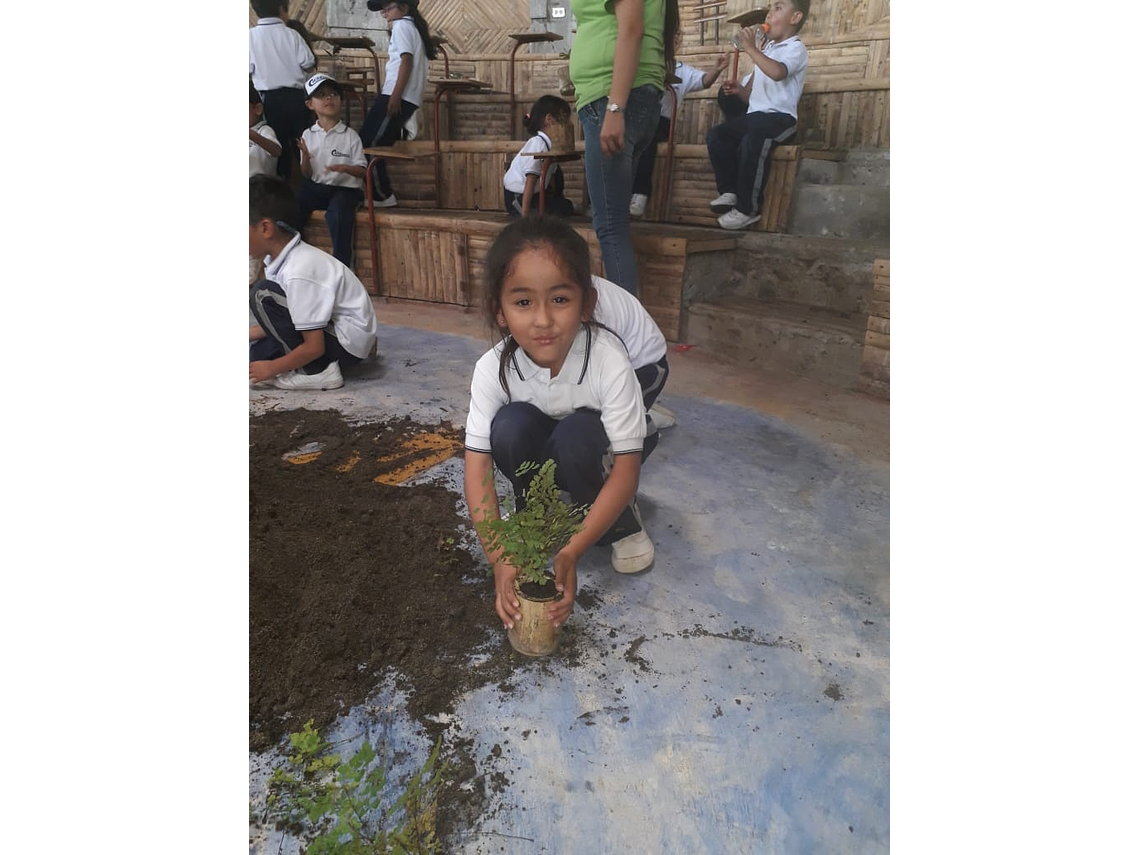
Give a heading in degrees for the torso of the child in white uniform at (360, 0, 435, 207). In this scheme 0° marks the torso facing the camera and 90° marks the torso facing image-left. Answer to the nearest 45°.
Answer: approximately 90°

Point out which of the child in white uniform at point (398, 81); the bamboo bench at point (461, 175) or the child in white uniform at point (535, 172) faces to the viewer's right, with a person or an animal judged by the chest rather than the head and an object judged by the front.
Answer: the child in white uniform at point (535, 172)

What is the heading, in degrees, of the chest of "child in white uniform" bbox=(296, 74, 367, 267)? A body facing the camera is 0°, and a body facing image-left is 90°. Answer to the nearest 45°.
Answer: approximately 0°

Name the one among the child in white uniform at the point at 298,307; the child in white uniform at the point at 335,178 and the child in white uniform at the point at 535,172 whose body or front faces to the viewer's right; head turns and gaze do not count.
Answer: the child in white uniform at the point at 535,172

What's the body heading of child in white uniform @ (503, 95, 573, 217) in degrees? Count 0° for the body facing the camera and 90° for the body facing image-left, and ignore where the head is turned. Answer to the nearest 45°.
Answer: approximately 270°

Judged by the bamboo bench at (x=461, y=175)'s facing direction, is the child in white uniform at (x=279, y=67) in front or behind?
behind

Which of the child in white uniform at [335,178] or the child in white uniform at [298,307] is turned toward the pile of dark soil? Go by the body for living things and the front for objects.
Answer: the child in white uniform at [335,178]

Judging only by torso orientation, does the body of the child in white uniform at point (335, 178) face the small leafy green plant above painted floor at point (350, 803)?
yes

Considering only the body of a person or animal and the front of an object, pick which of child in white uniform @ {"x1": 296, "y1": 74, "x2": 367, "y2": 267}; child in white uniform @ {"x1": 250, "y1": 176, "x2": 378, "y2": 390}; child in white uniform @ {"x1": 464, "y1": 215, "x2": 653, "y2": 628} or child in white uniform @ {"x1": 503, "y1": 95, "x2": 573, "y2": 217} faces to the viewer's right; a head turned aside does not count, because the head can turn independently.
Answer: child in white uniform @ {"x1": 503, "y1": 95, "x2": 573, "y2": 217}

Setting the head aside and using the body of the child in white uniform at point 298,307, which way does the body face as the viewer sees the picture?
to the viewer's left
